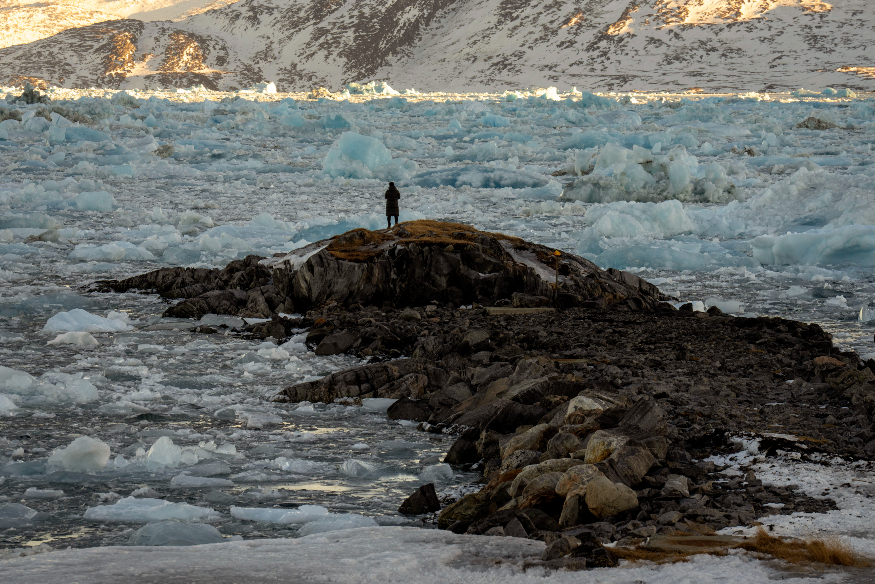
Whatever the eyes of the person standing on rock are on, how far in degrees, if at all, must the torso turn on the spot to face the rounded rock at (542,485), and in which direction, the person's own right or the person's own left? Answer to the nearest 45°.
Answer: approximately 180°

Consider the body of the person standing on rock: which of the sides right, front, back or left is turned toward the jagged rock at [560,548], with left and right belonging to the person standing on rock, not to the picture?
back

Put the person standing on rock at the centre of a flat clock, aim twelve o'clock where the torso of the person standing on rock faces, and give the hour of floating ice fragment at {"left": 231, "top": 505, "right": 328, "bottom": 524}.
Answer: The floating ice fragment is roughly at 6 o'clock from the person standing on rock.

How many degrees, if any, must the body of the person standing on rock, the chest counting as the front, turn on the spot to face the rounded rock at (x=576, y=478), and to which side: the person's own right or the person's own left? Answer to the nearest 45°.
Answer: approximately 180°

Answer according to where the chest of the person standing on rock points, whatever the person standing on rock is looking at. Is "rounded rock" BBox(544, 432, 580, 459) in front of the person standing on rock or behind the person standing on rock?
behind

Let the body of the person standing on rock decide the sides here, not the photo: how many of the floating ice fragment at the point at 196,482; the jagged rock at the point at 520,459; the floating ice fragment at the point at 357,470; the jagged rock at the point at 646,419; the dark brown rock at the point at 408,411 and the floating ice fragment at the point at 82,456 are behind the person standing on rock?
6

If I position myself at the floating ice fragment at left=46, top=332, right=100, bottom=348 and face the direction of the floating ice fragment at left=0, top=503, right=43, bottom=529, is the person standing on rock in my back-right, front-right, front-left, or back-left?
back-left

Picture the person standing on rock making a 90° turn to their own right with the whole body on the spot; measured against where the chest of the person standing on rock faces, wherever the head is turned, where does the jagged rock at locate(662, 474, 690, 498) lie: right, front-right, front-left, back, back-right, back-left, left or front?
right

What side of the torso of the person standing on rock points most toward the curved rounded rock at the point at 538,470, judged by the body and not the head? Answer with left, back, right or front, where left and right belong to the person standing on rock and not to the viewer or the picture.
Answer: back

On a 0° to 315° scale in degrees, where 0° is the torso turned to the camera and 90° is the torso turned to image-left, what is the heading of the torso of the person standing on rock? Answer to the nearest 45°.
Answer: approximately 180°

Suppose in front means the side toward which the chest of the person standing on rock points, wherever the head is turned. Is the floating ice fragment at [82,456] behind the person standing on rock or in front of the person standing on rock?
behind

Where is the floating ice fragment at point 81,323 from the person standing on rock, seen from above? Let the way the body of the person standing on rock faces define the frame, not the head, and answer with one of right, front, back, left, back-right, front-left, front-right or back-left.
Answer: back-left

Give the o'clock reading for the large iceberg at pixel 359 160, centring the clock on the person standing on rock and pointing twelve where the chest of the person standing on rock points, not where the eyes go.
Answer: The large iceberg is roughly at 12 o'clock from the person standing on rock.

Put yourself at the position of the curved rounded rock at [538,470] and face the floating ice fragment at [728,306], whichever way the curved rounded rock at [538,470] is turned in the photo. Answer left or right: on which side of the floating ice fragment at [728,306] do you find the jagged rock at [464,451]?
left

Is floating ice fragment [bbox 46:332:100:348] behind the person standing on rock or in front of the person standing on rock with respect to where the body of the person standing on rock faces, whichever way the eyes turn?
behind

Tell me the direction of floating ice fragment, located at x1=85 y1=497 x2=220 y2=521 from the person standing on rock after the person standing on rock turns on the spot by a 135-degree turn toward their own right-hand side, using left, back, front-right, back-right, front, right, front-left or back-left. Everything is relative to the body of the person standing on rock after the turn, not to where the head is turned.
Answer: front-right

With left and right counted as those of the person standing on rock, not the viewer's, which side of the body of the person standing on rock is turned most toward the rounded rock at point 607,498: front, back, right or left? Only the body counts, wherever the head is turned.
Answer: back
